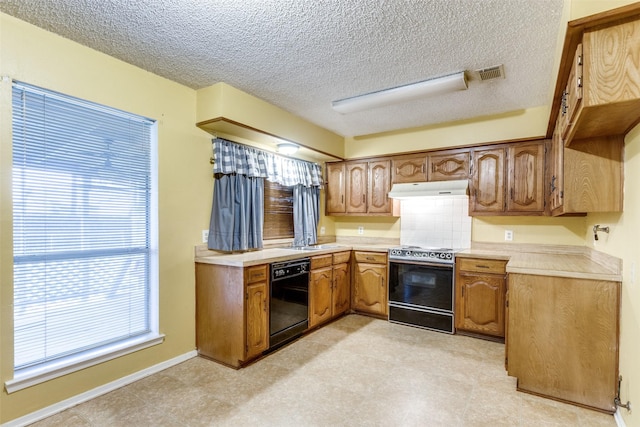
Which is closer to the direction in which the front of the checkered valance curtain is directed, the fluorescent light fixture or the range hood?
the fluorescent light fixture

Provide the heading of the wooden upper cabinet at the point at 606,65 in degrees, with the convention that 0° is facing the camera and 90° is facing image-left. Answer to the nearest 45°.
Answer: approximately 90°

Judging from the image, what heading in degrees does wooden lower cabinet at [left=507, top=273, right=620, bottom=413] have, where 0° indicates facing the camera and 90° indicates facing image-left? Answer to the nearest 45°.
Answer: approximately 90°

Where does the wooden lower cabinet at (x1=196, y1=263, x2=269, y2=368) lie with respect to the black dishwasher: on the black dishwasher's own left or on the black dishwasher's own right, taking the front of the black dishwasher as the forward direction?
on the black dishwasher's own right

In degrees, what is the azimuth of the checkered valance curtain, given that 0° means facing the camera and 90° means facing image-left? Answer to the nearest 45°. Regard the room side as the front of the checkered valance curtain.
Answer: approximately 315°

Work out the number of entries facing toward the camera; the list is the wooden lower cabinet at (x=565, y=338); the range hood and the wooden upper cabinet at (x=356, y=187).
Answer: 2

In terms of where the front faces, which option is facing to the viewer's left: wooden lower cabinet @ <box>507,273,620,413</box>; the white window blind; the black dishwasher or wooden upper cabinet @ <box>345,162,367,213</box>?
the wooden lower cabinet

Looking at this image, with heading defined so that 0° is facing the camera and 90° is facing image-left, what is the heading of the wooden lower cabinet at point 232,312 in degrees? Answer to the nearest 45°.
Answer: approximately 315°

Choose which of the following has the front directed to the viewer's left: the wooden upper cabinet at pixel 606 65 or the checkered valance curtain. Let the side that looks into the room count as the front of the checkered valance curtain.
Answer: the wooden upper cabinet

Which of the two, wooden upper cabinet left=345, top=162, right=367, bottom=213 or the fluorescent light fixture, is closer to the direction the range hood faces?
the fluorescent light fixture

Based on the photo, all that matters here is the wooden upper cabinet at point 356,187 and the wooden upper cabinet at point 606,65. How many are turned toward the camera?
1

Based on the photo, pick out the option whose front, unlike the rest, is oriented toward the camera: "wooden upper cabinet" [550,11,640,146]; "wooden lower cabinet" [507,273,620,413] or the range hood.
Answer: the range hood

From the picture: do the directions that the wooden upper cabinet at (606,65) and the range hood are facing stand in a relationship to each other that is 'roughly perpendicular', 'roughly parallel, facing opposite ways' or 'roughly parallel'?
roughly perpendicular

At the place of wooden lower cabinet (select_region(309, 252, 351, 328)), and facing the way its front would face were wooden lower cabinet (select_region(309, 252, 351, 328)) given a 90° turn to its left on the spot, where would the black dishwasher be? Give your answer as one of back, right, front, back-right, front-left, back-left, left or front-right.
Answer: back

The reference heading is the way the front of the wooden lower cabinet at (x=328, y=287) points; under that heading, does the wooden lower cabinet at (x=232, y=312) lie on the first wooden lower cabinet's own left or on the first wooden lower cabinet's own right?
on the first wooden lower cabinet's own right

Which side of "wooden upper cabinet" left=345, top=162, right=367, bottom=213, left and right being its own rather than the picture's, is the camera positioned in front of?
front
